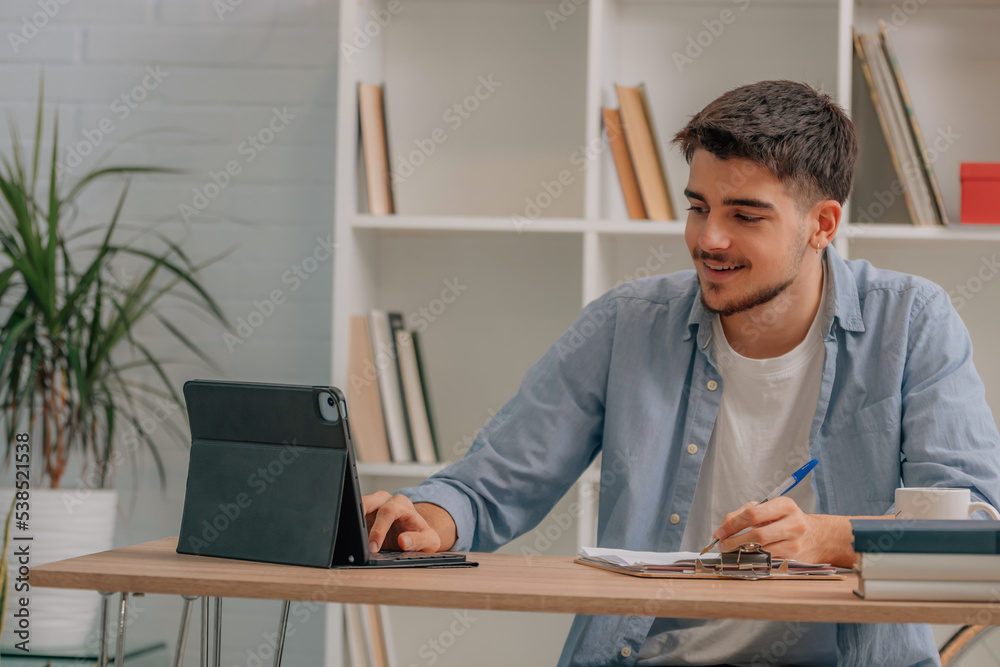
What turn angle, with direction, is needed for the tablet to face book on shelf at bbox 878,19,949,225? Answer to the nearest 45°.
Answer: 0° — it already faces it

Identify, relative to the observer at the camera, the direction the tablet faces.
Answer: facing away from the viewer and to the right of the viewer

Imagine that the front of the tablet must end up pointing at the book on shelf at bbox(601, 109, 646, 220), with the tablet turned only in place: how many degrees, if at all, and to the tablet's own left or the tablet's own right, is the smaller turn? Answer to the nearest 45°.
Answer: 0° — it already faces it

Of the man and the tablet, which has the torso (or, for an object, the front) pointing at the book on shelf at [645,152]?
the tablet

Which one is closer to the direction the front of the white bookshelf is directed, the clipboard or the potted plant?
the clipboard

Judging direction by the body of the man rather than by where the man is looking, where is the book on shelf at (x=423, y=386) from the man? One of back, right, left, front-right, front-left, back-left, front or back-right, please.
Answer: back-right

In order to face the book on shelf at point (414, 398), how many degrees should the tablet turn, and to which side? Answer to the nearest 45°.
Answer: approximately 45° to its left

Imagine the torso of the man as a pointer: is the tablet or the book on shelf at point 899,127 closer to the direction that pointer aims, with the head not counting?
the tablet

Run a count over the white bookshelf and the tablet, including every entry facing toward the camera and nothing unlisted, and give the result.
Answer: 1

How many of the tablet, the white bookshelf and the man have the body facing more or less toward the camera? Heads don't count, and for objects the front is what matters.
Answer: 2

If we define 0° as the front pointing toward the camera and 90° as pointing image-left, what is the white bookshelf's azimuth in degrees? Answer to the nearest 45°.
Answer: approximately 0°
